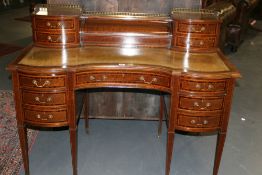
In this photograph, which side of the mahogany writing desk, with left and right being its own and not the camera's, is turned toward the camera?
front
